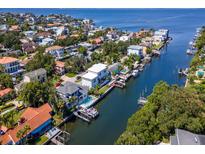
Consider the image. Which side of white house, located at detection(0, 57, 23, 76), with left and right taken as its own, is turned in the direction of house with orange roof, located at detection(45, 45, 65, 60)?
left

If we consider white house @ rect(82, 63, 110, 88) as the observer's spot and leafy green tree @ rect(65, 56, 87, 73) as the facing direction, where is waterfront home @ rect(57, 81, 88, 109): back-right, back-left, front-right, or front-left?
back-left

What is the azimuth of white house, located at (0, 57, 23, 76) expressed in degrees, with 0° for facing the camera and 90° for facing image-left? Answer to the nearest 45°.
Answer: approximately 315°

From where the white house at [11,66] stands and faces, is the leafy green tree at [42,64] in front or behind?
in front

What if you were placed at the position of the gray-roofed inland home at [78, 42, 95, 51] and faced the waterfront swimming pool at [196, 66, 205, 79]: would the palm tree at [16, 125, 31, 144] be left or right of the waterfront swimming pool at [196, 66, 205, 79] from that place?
right
